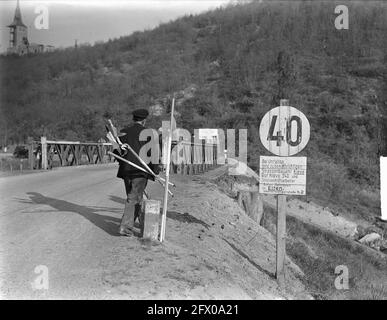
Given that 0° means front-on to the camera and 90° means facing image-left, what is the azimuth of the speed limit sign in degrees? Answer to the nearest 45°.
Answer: approximately 0°

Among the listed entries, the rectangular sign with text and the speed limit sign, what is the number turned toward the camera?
2

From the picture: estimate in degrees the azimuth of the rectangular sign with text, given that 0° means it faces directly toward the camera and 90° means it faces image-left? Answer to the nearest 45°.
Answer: approximately 0°

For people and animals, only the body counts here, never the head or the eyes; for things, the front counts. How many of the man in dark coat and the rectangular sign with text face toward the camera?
1

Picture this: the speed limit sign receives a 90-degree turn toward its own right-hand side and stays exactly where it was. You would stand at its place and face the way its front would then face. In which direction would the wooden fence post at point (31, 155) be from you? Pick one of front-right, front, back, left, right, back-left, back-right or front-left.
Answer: front-right

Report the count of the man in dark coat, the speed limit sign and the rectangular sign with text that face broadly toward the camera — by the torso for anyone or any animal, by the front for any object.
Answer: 2

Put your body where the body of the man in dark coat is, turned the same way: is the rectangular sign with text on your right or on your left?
on your right

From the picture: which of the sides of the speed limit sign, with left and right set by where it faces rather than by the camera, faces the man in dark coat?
right
